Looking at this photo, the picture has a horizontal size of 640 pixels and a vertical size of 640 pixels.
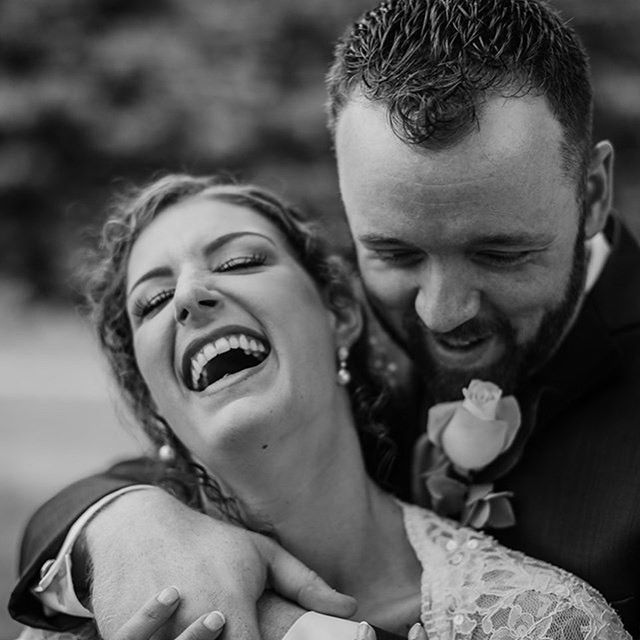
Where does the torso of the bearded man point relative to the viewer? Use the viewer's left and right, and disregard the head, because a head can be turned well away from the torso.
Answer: facing the viewer and to the left of the viewer

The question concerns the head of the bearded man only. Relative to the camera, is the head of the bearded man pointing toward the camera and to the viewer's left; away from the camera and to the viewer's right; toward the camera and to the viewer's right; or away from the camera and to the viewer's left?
toward the camera and to the viewer's left

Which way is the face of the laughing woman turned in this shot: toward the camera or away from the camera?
toward the camera

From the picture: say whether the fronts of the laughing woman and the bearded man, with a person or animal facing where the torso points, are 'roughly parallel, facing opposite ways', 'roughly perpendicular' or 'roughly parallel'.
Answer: roughly parallel
